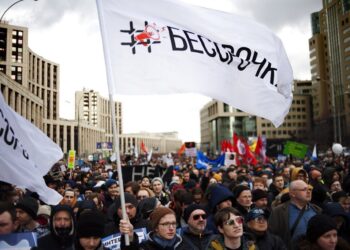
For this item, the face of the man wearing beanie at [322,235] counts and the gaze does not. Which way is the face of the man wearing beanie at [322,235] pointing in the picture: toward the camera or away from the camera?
toward the camera

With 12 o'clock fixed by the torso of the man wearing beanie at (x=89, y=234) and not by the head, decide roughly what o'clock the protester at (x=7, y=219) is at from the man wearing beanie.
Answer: The protester is roughly at 4 o'clock from the man wearing beanie.

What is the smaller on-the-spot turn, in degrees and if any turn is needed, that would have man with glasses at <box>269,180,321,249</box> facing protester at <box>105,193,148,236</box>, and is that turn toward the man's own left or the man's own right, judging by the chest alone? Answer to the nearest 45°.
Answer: approximately 135° to the man's own right

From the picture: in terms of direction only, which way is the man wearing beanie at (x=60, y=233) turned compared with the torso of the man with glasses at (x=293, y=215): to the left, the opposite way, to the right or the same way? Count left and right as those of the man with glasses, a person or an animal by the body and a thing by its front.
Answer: the same way

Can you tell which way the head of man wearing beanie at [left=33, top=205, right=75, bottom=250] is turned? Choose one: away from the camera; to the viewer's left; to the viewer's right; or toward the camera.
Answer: toward the camera

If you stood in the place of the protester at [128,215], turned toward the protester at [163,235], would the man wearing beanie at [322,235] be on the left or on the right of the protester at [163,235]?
left

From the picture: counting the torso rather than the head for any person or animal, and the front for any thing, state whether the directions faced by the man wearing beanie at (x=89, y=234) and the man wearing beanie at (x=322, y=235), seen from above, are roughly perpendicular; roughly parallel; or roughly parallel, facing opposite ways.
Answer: roughly parallel

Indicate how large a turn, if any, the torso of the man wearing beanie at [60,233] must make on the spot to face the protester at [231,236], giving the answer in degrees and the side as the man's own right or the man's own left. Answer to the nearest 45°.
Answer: approximately 45° to the man's own left

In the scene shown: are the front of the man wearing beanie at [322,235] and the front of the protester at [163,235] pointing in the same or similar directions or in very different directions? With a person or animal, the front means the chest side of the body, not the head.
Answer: same or similar directions

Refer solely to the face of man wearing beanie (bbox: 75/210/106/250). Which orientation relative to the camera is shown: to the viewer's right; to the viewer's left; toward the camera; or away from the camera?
toward the camera

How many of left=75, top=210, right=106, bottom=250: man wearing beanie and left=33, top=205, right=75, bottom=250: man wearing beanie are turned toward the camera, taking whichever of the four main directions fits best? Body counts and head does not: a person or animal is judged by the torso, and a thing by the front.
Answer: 2

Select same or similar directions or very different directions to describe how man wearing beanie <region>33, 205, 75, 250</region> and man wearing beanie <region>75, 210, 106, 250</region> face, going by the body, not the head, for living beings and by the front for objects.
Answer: same or similar directions

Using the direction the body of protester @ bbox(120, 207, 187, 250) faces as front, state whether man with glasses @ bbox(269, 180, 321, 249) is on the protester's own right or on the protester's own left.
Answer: on the protester's own left

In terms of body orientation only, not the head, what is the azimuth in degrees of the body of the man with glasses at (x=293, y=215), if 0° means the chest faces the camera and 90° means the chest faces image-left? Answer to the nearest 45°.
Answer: approximately 315°

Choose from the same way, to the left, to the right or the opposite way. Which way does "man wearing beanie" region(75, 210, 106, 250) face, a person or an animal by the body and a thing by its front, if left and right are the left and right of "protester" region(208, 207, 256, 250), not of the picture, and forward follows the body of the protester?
the same way

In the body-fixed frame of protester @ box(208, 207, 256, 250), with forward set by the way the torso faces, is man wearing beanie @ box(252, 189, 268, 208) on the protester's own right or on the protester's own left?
on the protester's own left

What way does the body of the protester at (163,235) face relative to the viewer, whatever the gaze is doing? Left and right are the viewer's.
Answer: facing the viewer and to the right of the viewer

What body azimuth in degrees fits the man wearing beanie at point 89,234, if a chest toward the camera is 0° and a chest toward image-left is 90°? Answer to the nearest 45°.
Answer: approximately 0°
